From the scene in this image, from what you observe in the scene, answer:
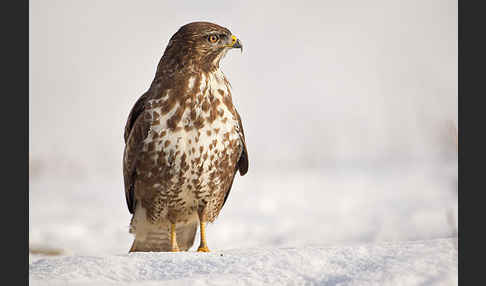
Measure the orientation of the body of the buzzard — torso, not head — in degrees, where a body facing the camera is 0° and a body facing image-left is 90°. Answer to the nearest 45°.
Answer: approximately 315°
